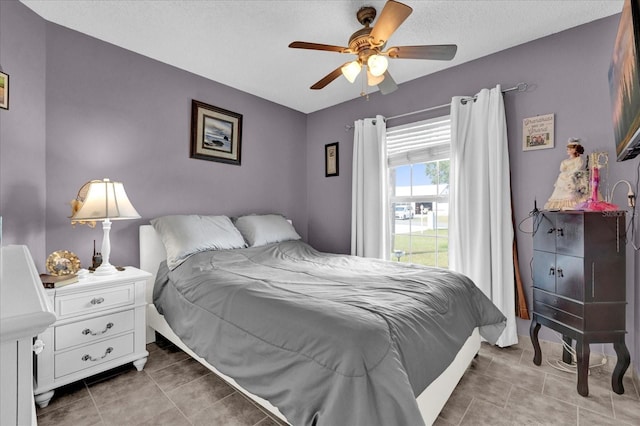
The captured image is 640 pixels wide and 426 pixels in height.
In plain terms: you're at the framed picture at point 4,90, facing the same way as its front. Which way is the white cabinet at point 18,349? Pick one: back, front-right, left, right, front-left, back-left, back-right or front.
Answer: front-right

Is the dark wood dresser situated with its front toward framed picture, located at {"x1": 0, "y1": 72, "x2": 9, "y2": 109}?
yes

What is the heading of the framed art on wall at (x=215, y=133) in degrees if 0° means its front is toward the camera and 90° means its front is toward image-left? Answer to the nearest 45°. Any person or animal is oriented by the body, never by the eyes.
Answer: approximately 315°

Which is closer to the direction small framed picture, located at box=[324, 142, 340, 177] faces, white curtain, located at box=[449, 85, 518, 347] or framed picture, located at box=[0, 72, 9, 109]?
the framed picture

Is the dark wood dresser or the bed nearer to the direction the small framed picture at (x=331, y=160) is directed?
the bed

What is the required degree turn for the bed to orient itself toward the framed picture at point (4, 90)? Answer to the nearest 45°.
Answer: approximately 135° to its right

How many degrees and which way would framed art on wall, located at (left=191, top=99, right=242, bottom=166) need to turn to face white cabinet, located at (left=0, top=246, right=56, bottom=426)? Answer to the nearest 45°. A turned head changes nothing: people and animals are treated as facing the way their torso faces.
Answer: approximately 45° to its right

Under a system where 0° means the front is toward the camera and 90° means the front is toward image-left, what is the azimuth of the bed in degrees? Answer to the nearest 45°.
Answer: approximately 315°

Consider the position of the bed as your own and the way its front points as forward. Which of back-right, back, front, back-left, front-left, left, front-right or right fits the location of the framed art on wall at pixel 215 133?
back

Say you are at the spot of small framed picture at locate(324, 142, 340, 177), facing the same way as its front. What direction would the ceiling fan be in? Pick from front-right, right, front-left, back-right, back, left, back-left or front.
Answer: front-left

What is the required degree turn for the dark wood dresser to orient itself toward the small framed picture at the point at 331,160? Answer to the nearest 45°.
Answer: approximately 45° to its right

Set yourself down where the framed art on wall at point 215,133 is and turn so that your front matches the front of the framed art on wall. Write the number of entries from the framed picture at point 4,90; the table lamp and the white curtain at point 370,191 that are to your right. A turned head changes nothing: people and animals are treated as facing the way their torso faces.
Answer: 2

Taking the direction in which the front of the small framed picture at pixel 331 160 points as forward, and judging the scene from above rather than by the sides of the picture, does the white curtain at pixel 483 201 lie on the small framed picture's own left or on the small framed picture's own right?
on the small framed picture's own left
